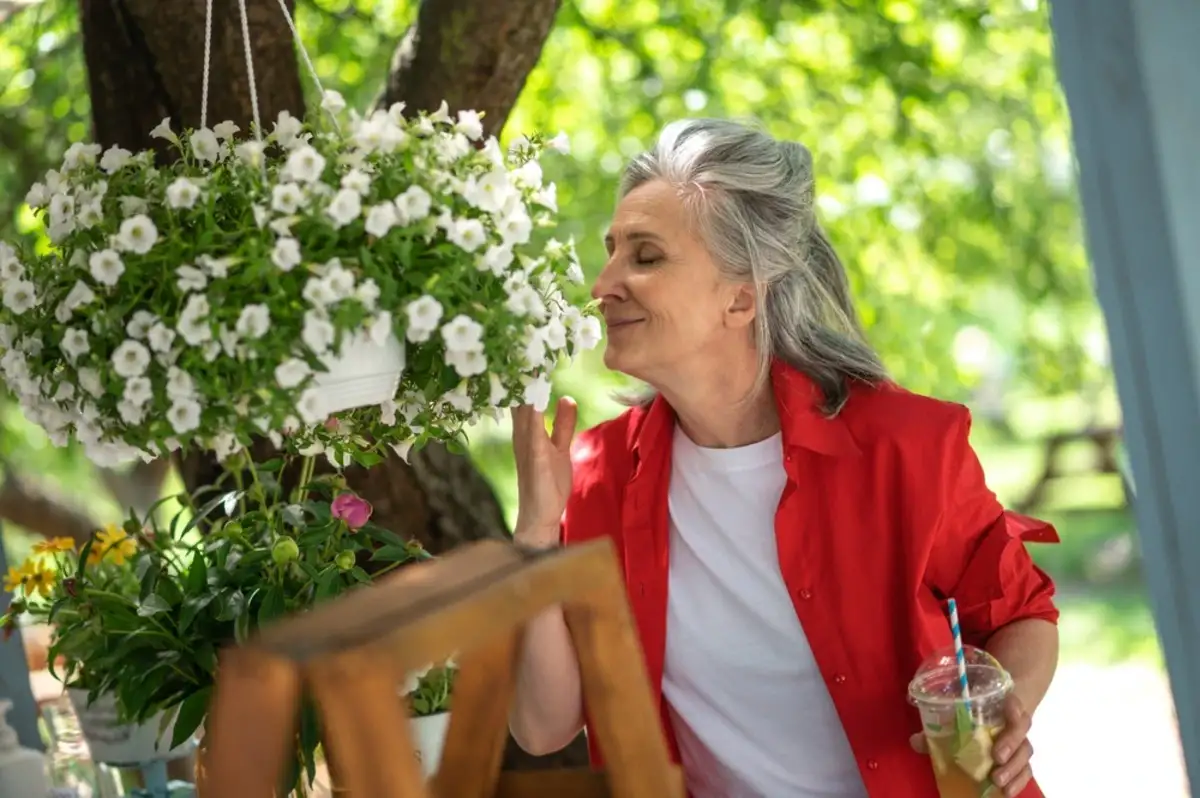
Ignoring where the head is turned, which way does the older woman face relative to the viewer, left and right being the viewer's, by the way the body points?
facing the viewer and to the left of the viewer

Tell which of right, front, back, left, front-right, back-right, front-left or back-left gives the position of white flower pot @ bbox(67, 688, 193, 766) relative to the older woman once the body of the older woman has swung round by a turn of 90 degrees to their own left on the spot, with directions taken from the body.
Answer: back-right

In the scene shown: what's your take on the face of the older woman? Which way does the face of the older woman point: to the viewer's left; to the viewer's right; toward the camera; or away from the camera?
to the viewer's left

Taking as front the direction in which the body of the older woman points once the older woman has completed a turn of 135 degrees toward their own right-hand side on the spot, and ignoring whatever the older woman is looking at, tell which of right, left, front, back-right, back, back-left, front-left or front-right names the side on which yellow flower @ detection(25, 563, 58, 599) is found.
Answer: left

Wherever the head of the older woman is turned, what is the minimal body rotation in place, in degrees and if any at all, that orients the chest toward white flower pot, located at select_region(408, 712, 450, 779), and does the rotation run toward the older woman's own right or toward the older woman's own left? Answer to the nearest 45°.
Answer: approximately 45° to the older woman's own right

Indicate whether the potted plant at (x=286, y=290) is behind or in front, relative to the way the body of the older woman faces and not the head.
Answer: in front

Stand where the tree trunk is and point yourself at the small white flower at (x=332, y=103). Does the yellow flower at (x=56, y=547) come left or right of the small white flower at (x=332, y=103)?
right

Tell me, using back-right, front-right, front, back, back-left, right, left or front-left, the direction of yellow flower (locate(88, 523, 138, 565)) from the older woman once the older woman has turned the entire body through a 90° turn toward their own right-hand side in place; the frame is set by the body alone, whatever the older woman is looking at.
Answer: front-left

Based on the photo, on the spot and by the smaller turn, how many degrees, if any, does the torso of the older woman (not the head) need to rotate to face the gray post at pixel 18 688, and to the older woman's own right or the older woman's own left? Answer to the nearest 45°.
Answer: approximately 45° to the older woman's own right

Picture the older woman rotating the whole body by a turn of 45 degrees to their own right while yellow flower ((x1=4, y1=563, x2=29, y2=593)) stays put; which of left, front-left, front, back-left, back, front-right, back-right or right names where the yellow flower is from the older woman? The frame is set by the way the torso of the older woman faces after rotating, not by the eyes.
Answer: front

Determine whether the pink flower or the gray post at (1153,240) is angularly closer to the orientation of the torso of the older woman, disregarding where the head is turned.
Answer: the pink flower

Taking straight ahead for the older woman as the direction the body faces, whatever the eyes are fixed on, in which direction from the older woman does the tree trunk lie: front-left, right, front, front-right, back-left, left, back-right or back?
right
